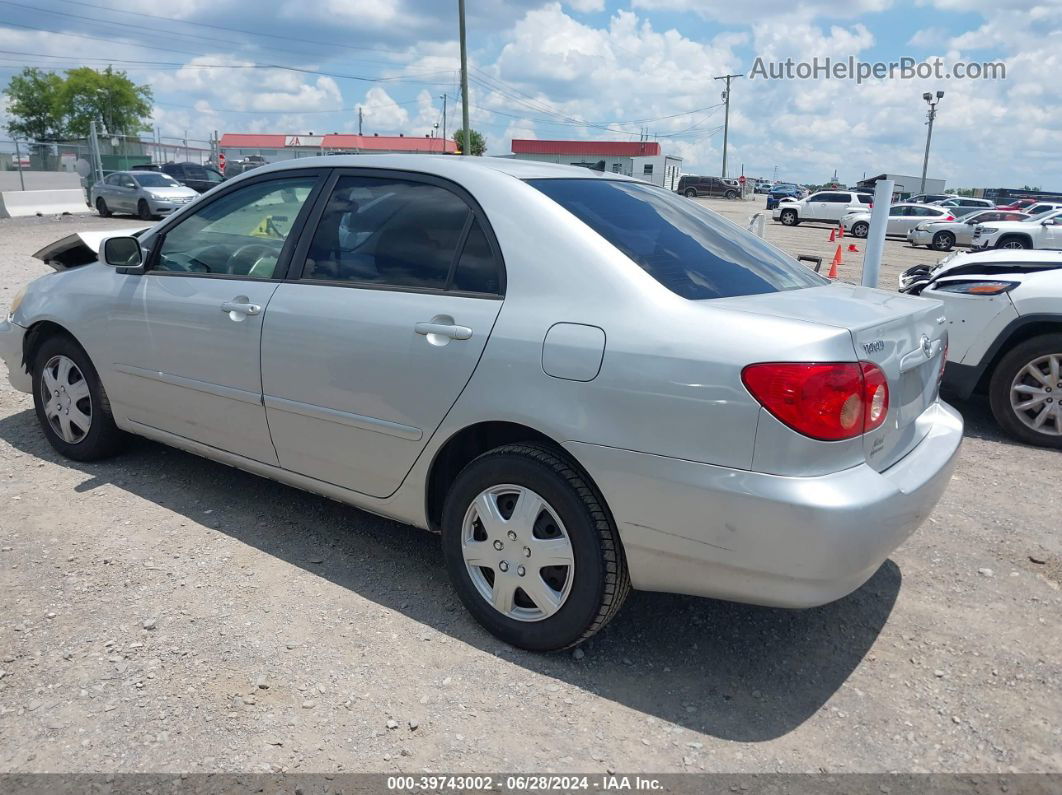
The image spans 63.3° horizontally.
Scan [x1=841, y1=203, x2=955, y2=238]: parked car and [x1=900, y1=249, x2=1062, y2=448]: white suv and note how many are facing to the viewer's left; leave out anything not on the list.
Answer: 2

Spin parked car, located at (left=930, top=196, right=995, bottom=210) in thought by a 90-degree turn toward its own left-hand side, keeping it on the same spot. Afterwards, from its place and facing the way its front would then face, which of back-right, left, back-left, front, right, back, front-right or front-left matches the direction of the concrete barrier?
front-right

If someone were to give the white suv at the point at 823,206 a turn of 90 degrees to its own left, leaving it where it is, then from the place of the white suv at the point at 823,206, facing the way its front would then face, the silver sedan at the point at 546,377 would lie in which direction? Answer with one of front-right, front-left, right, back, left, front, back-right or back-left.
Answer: front

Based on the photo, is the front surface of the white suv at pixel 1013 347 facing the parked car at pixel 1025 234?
no

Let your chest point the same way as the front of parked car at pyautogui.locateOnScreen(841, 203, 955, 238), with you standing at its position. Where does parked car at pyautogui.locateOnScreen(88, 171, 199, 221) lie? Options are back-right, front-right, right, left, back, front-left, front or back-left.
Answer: front-left

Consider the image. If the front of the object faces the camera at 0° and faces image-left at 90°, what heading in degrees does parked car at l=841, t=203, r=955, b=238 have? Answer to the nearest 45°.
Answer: approximately 90°

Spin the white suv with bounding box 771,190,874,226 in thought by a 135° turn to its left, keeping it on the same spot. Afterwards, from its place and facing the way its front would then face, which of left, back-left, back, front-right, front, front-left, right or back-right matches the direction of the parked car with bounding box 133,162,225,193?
right

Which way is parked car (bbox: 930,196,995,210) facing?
to the viewer's left

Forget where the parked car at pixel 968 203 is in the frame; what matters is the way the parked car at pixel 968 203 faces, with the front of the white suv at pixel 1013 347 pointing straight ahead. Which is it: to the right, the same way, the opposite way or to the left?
the same way

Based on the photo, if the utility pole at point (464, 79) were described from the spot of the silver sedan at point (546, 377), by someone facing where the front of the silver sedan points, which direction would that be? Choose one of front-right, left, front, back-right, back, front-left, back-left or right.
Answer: front-right

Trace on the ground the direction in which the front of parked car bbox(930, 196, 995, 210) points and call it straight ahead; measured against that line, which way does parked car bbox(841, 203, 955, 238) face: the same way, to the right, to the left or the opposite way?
the same way

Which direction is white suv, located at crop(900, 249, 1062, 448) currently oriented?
to the viewer's left

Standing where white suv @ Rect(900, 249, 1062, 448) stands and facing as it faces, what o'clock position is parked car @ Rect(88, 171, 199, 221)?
The parked car is roughly at 1 o'clock from the white suv.

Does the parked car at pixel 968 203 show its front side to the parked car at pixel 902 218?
no

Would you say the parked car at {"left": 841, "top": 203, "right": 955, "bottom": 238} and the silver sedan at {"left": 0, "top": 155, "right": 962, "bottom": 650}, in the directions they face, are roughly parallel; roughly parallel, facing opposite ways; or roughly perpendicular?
roughly parallel

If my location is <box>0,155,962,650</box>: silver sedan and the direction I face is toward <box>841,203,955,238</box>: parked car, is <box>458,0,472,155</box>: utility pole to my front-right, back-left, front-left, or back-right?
front-left

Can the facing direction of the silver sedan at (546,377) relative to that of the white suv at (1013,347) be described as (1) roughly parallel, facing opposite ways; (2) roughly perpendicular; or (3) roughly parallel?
roughly parallel
